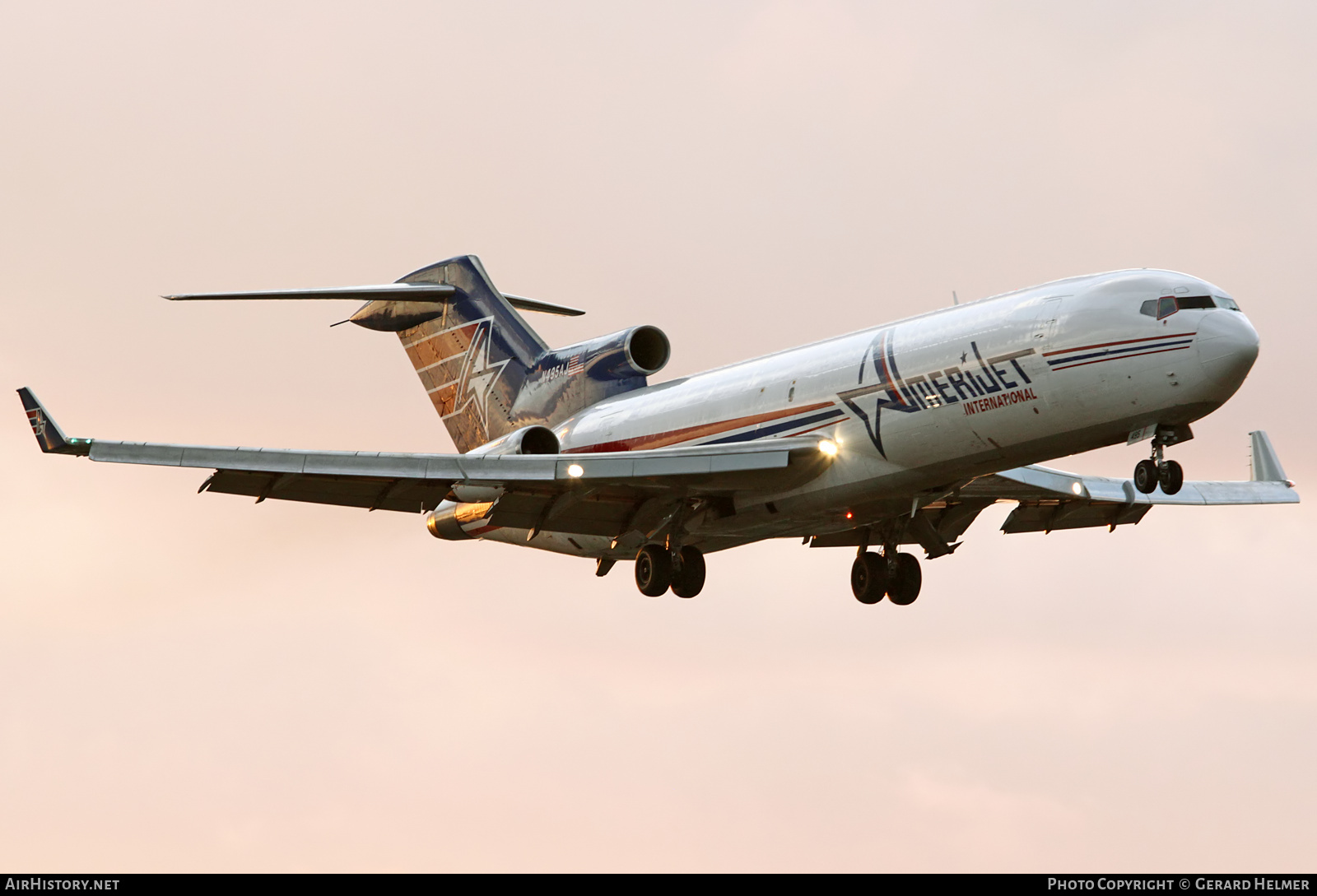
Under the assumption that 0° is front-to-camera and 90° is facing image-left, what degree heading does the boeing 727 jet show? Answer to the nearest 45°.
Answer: approximately 315°
